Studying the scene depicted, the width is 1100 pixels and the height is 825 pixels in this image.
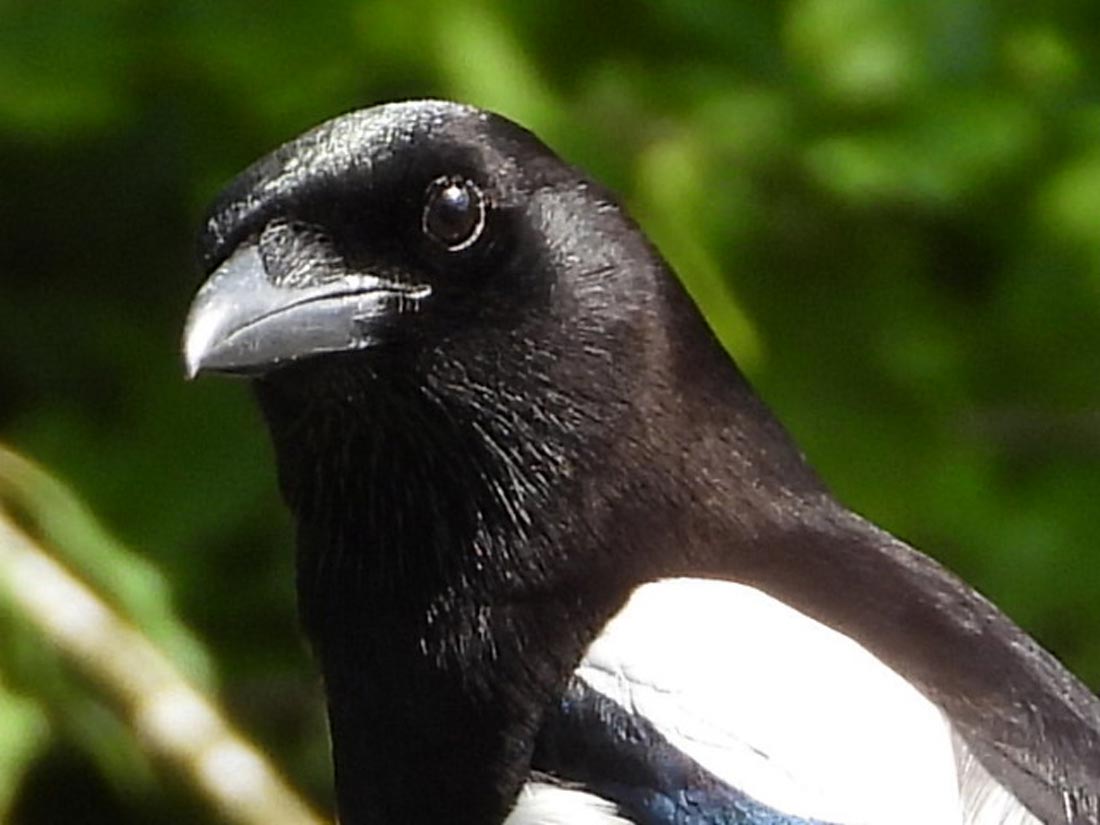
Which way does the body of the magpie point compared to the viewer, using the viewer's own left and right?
facing the viewer and to the left of the viewer
